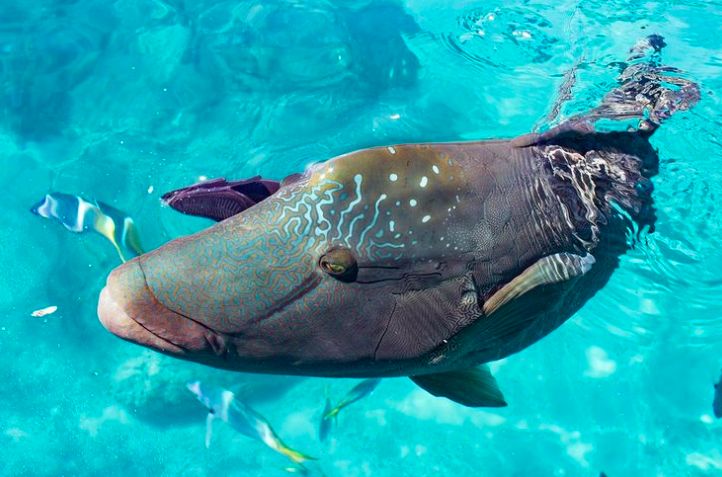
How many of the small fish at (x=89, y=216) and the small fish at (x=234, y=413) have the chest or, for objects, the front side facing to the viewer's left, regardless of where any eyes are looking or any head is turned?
2

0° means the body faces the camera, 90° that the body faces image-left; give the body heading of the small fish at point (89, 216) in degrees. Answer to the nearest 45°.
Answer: approximately 90°

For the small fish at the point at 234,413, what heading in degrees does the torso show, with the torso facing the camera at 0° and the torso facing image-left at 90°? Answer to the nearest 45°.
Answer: approximately 90°

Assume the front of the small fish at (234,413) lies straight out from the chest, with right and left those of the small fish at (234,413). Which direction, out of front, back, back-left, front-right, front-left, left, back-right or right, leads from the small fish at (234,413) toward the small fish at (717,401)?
back
